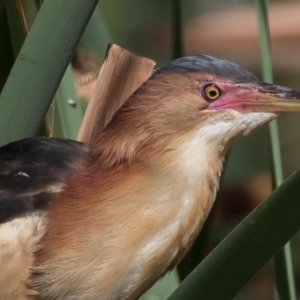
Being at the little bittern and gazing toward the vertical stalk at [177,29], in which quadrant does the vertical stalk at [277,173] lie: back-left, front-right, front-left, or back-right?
front-right

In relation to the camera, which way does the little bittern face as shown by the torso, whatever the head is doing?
to the viewer's right
